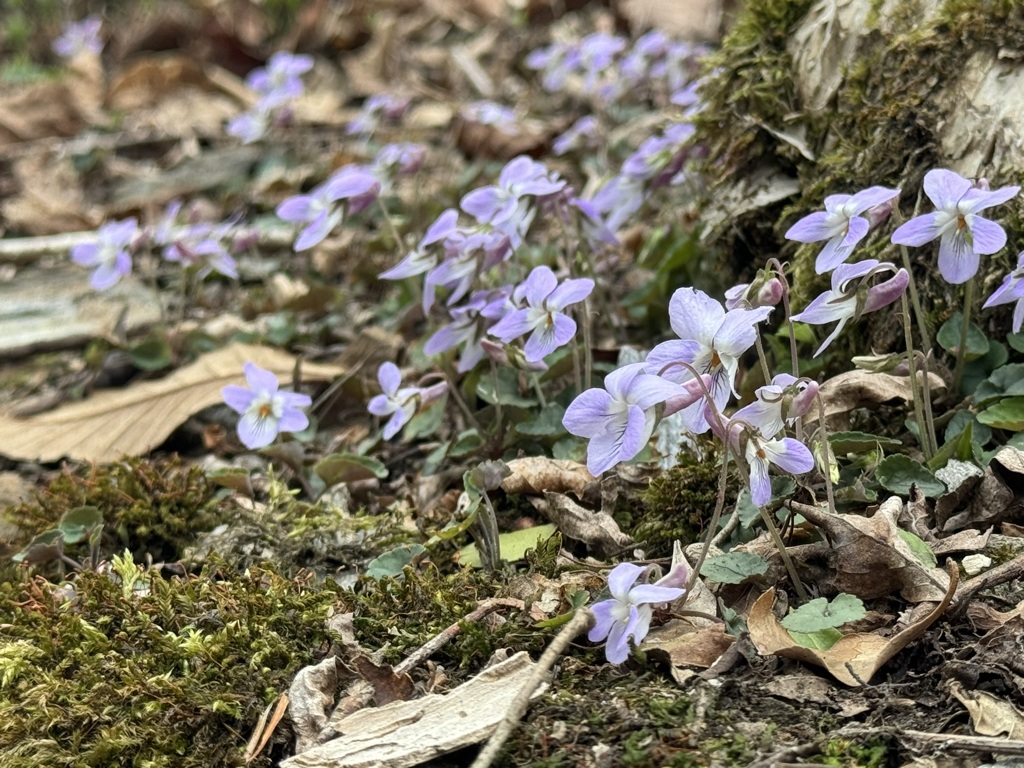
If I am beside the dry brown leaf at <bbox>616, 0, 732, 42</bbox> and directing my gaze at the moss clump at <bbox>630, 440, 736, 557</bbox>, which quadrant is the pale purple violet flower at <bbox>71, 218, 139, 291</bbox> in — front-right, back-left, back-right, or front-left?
front-right

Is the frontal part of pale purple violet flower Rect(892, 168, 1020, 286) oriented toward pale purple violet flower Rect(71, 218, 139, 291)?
no

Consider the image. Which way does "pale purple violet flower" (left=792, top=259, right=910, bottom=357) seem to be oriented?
to the viewer's left

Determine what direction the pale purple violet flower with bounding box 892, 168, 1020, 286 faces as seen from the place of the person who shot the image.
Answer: facing the viewer

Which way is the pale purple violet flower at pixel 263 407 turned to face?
toward the camera

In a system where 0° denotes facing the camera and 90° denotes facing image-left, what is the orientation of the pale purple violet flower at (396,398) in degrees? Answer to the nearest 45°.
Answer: approximately 45°

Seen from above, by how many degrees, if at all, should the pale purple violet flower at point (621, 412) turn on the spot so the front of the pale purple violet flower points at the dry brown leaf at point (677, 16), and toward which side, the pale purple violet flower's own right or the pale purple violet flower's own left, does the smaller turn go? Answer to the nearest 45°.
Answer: approximately 135° to the pale purple violet flower's own right

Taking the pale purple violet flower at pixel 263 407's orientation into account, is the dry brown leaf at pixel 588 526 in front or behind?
in front

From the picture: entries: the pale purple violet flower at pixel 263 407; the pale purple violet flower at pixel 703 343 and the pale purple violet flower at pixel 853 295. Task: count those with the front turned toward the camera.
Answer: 2

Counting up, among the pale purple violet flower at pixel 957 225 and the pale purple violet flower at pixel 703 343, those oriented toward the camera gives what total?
2

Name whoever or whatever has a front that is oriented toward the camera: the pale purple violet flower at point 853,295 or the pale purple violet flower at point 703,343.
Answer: the pale purple violet flower at point 703,343

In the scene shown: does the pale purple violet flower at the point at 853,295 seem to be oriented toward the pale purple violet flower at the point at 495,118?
no
